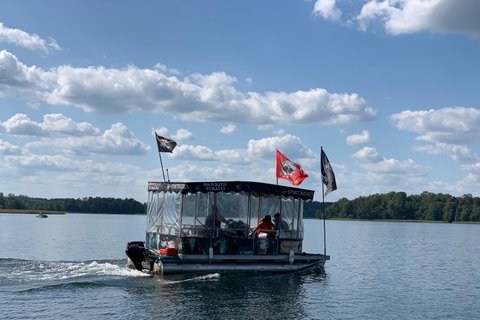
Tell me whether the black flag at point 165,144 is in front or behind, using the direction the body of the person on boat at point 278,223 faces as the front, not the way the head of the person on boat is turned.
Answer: in front

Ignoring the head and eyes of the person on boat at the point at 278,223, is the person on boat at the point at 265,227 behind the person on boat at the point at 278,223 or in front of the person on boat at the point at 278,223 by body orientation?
in front
